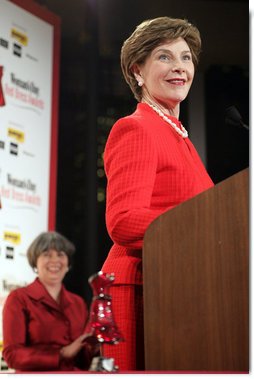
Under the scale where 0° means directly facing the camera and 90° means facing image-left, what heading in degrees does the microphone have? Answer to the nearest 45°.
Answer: approximately 90°

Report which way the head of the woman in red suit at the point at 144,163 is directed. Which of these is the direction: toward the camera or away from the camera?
toward the camera

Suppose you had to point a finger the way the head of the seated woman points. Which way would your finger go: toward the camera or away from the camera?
toward the camera

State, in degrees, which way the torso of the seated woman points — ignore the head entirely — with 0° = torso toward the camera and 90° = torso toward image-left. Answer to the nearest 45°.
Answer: approximately 315°

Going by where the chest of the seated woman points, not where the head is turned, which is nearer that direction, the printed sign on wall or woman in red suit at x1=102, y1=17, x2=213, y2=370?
the woman in red suit

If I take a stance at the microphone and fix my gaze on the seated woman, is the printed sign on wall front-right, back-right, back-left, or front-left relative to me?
front-right
